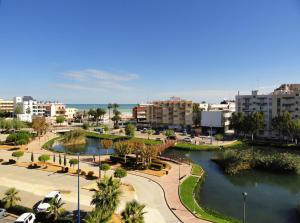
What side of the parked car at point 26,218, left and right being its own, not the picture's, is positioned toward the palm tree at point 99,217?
left

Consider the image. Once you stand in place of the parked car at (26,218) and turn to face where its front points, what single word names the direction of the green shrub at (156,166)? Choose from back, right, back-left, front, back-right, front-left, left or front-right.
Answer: back

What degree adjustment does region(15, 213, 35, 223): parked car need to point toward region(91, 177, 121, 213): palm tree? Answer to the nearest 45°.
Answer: approximately 90° to its left

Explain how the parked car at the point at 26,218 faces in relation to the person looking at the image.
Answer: facing the viewer and to the left of the viewer

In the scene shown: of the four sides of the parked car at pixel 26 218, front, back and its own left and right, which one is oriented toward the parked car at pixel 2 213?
right

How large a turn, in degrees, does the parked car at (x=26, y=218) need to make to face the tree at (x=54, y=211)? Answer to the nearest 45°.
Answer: approximately 135° to its left

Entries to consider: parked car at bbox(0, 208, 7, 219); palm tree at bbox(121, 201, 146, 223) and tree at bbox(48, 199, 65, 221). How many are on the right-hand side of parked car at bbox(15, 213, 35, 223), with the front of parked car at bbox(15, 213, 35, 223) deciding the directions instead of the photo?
1

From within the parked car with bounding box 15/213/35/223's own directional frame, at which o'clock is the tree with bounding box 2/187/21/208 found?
The tree is roughly at 4 o'clock from the parked car.

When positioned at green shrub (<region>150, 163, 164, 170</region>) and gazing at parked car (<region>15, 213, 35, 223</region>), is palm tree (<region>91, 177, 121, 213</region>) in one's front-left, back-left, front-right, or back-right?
front-left
